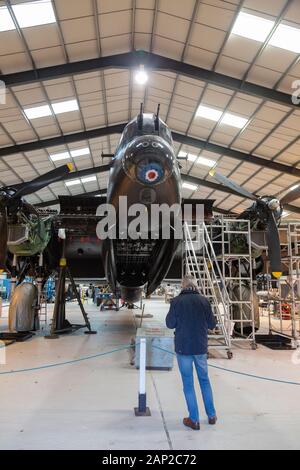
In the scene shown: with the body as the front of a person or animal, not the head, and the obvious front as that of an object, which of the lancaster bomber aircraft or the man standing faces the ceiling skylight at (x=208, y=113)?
the man standing

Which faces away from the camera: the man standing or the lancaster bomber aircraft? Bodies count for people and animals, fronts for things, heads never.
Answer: the man standing

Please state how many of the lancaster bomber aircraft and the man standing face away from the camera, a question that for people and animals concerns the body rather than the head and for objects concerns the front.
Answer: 1

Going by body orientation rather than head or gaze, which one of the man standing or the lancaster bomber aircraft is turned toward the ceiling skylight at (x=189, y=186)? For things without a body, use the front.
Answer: the man standing

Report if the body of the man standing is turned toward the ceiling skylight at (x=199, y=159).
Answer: yes

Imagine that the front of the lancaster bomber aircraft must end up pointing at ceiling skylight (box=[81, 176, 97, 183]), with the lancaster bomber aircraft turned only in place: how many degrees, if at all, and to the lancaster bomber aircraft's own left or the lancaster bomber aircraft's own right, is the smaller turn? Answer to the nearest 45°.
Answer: approximately 180°

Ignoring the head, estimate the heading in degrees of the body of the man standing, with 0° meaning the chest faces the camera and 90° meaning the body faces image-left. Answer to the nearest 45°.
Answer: approximately 180°

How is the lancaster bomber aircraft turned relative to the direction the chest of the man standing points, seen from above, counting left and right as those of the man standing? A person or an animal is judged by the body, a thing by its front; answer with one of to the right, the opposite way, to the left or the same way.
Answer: the opposite way

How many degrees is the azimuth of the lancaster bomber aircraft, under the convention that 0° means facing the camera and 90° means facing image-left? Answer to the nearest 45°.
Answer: approximately 0°

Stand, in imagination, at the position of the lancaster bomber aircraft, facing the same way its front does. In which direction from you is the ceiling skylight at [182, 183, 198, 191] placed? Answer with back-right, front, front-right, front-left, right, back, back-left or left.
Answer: back
